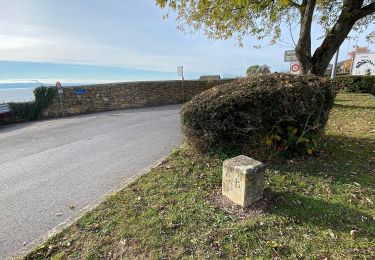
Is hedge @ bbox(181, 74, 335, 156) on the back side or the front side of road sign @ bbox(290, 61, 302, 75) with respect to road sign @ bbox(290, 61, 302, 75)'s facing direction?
on the front side

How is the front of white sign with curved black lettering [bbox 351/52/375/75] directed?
toward the camera

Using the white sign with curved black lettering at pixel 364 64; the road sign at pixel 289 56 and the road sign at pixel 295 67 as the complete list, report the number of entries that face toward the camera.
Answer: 3

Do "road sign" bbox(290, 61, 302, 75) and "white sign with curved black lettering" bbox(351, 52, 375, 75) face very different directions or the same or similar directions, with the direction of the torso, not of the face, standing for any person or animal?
same or similar directions

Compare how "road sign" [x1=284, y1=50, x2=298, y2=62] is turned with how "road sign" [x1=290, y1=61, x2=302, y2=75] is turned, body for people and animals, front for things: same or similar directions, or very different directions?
same or similar directions

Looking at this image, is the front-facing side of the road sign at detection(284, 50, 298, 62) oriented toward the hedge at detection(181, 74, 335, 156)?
yes

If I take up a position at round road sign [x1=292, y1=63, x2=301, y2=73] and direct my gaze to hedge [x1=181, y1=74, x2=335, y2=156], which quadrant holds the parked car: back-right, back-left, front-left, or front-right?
front-right

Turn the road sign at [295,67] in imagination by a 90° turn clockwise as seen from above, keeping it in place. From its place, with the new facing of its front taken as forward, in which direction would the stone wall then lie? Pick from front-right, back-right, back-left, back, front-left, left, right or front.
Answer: front

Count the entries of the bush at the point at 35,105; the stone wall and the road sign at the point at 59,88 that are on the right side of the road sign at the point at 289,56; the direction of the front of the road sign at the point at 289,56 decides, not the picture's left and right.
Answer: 3

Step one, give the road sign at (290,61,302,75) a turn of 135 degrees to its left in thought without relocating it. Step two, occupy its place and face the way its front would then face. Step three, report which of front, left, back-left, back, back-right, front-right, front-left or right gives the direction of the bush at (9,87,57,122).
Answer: back-left

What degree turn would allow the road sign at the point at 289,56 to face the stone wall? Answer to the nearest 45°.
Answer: approximately 90° to its right

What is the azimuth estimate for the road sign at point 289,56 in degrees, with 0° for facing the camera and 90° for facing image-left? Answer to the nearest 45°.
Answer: approximately 0°

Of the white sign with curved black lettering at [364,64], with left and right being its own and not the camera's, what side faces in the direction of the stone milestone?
front
